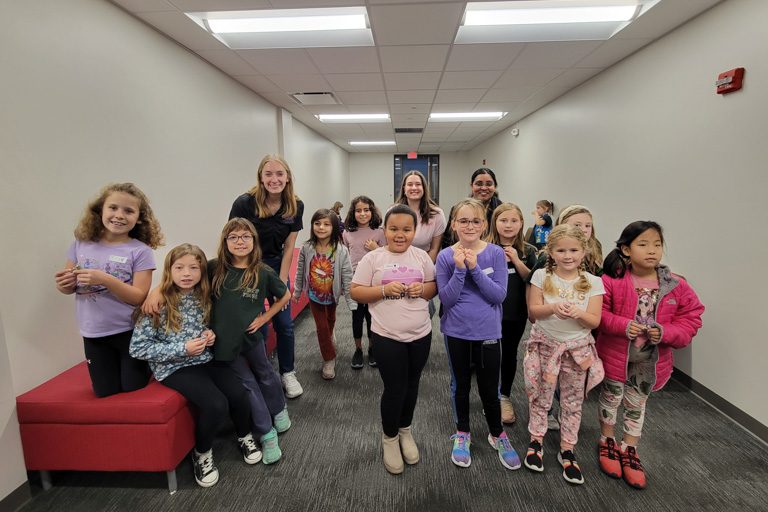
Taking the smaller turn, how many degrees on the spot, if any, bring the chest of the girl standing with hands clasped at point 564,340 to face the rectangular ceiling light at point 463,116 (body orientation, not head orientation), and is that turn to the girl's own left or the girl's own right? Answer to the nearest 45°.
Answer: approximately 180°

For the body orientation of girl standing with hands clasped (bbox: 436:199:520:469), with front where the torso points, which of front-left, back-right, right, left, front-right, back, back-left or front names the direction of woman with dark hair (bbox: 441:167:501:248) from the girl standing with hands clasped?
back

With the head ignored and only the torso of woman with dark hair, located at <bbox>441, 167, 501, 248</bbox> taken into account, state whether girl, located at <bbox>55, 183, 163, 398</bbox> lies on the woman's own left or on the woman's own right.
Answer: on the woman's own right

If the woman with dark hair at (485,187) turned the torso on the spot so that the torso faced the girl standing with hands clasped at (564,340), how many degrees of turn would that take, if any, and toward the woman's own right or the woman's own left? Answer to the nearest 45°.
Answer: approximately 45° to the woman's own left
